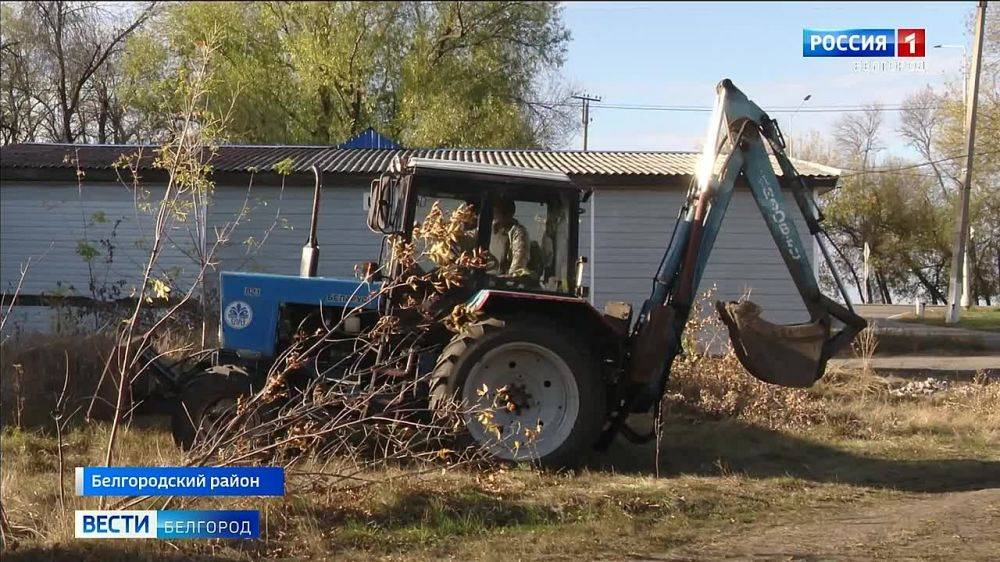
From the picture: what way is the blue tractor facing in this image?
to the viewer's left

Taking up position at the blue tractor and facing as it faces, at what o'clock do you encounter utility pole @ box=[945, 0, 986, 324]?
The utility pole is roughly at 4 o'clock from the blue tractor.

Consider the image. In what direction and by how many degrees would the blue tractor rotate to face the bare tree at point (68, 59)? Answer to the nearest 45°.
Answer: approximately 45° to its right

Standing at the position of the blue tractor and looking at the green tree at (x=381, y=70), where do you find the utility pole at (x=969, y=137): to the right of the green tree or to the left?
right

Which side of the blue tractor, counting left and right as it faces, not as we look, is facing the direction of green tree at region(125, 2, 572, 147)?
right

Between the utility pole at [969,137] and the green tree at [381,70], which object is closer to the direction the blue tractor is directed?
the green tree

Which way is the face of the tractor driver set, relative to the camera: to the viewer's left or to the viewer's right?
to the viewer's left
